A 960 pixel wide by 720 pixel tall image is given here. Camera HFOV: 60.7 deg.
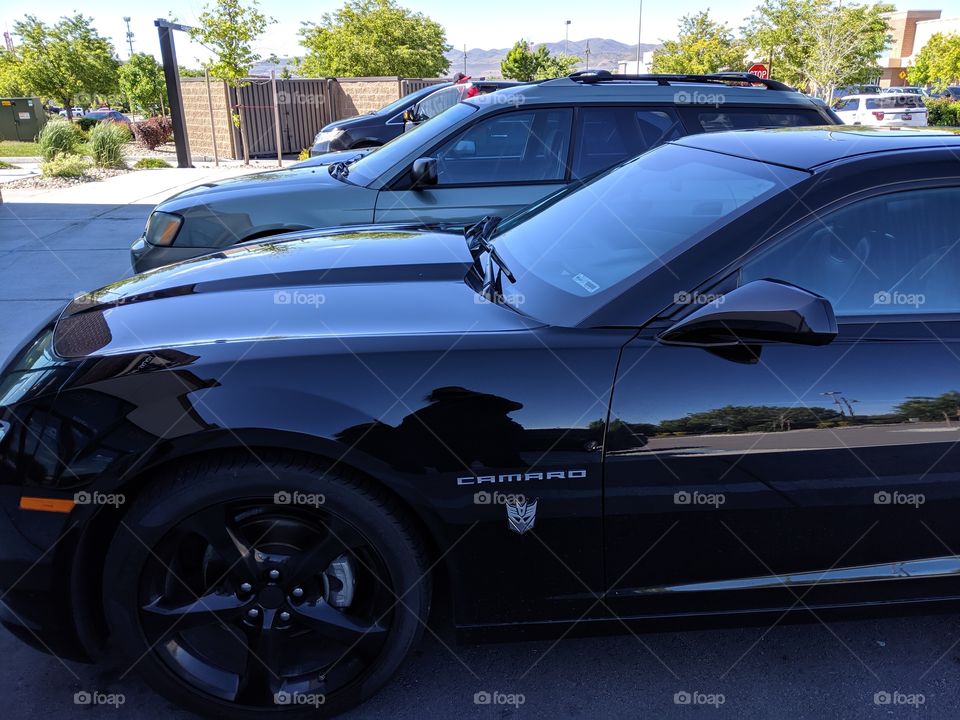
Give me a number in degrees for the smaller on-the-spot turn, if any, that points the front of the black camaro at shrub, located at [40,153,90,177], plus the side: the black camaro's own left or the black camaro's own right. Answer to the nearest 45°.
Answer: approximately 45° to the black camaro's own right

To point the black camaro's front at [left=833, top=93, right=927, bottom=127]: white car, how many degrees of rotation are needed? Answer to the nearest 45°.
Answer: approximately 135° to its right

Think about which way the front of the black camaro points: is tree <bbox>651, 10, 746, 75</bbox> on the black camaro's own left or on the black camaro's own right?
on the black camaro's own right

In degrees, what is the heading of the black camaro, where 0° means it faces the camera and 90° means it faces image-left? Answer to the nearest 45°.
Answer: approximately 90°

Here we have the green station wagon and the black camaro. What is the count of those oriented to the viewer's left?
2

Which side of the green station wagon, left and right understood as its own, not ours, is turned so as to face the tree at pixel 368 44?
right

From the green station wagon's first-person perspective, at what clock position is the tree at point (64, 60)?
The tree is roughly at 2 o'clock from the green station wagon.

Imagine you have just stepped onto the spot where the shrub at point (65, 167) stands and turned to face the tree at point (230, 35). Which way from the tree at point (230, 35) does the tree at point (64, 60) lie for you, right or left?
left

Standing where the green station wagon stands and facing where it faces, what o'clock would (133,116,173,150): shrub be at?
The shrub is roughly at 2 o'clock from the green station wagon.

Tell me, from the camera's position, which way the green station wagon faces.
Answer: facing to the left of the viewer

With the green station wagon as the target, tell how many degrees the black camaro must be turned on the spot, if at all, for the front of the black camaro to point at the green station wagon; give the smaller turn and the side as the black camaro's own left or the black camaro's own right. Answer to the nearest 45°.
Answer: approximately 90° to the black camaro's own right
